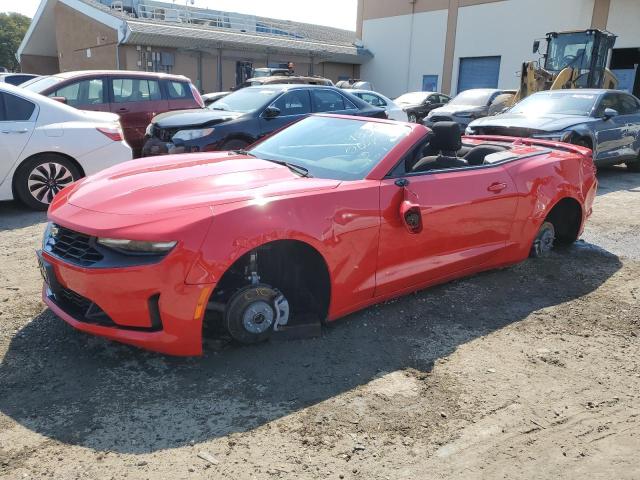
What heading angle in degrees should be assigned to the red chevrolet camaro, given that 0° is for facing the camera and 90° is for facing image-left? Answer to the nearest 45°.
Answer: approximately 45°

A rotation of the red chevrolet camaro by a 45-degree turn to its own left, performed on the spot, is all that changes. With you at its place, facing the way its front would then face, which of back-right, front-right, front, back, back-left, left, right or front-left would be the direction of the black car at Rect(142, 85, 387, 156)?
back

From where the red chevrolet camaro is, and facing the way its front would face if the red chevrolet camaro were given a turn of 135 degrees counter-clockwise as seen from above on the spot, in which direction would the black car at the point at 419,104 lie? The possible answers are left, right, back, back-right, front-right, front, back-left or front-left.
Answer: left

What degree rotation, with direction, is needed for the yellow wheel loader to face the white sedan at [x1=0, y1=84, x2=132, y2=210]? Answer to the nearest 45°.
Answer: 0° — it already faces it

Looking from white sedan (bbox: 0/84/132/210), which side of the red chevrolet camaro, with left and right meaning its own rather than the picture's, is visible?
right

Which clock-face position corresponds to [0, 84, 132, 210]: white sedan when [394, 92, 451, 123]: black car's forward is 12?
The white sedan is roughly at 11 o'clock from the black car.

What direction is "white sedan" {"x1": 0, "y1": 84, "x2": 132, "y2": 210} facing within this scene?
to the viewer's left

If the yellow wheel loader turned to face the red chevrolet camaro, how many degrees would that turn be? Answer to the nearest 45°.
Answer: approximately 45° to its left

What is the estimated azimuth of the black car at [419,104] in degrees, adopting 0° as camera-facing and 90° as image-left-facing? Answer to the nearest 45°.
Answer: approximately 45°

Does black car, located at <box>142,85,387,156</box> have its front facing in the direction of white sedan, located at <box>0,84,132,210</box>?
yes

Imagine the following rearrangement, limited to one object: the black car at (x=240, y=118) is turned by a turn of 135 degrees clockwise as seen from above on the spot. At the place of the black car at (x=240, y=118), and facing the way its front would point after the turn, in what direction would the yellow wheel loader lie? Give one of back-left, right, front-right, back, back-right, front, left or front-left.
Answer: front-right
